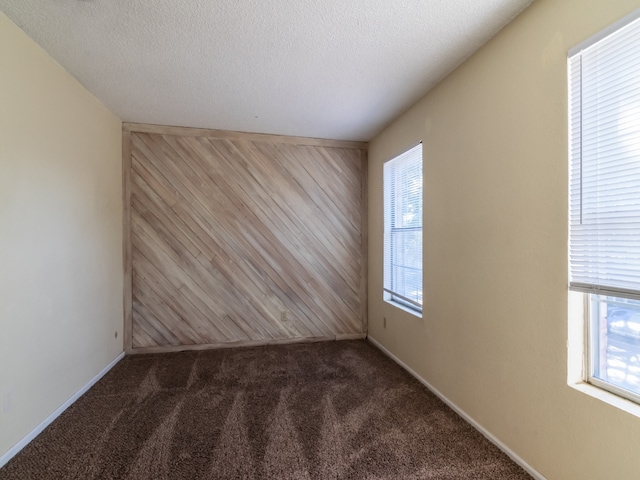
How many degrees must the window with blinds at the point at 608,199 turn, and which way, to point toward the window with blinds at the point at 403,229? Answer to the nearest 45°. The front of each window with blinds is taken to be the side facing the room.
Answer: approximately 90° to its right

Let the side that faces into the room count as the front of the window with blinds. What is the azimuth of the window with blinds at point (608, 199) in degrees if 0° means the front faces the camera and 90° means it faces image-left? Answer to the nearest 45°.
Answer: approximately 45°

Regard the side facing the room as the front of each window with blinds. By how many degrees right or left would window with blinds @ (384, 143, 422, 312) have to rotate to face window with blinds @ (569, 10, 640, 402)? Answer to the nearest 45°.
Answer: approximately 90° to its left
